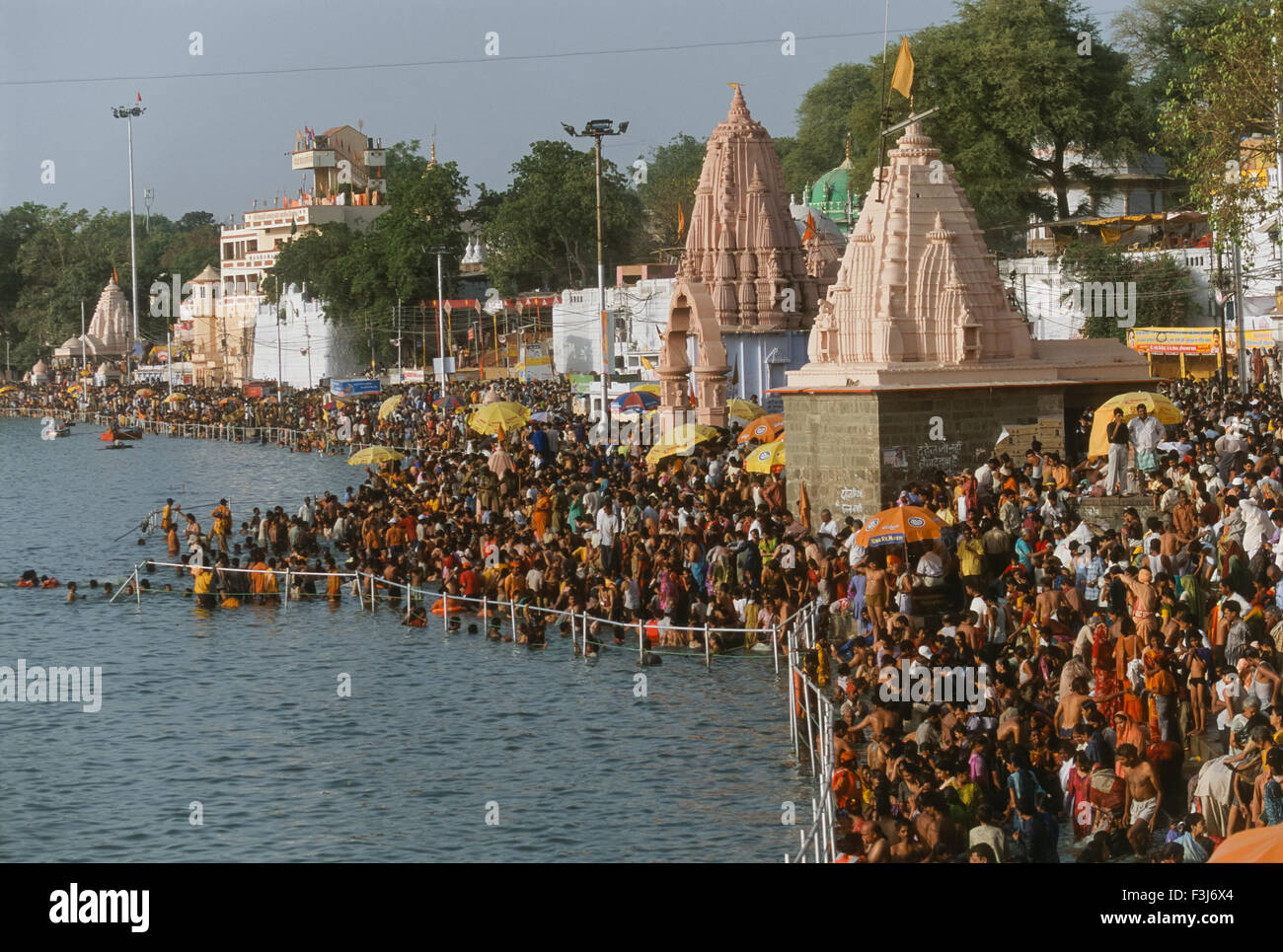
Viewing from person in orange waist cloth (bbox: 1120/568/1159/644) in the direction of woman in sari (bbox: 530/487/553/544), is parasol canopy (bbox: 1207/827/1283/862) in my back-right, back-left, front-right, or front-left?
back-left

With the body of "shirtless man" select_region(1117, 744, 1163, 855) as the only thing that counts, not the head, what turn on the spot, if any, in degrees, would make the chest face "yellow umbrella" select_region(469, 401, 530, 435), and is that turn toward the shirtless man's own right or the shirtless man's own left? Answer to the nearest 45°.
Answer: approximately 90° to the shirtless man's own right

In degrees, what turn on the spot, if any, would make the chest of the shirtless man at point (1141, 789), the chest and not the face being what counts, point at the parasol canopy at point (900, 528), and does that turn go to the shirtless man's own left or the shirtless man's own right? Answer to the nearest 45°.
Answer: approximately 135° to the shirtless man's own right

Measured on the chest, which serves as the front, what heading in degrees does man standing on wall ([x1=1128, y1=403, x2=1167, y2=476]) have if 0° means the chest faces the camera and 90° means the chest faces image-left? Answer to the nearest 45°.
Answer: approximately 0°

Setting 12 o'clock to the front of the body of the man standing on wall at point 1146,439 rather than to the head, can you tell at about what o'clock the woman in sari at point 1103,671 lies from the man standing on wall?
The woman in sari is roughly at 12 o'clock from the man standing on wall.

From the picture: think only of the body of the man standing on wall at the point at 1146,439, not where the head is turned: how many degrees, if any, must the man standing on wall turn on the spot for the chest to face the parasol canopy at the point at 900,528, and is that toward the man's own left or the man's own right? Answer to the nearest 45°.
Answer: approximately 45° to the man's own right

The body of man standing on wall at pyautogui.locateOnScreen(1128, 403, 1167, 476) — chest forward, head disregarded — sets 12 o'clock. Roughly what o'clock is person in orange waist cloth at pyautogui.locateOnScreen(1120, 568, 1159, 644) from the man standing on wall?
The person in orange waist cloth is roughly at 12 o'clock from the man standing on wall.

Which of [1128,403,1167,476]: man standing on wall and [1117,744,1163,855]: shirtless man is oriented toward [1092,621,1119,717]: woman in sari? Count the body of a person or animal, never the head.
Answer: the man standing on wall

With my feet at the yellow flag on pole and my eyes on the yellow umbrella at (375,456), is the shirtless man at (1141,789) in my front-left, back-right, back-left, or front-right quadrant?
back-left

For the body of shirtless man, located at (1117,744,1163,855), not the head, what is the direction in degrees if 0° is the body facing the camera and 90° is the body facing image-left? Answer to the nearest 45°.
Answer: approximately 45°

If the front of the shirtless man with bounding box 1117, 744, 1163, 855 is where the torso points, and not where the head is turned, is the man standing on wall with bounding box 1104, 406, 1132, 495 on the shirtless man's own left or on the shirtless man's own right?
on the shirtless man's own right
